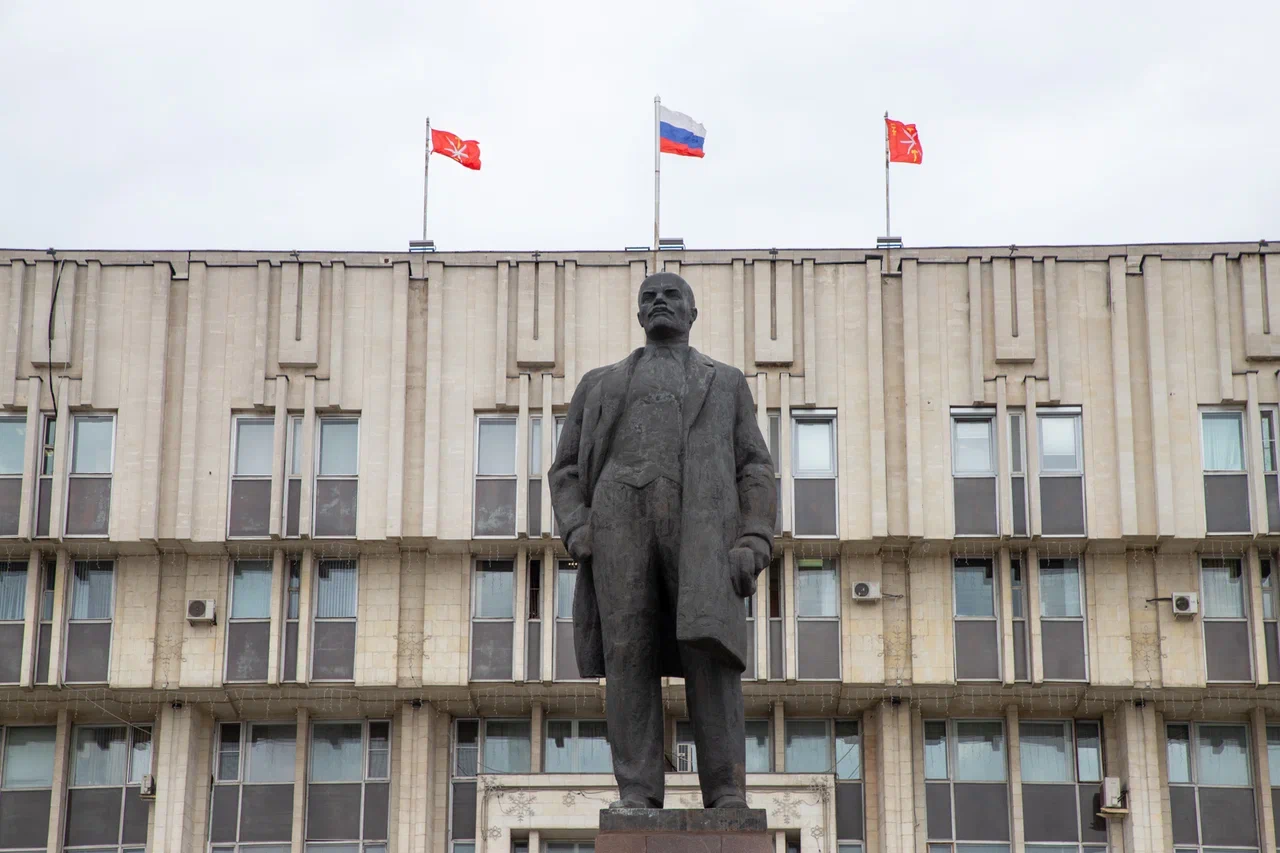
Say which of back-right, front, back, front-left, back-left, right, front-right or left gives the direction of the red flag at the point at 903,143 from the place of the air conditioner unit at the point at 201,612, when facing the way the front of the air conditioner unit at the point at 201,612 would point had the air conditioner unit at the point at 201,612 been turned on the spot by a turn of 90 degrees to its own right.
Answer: back

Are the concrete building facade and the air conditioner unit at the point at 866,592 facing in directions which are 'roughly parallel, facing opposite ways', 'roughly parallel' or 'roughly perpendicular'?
roughly parallel

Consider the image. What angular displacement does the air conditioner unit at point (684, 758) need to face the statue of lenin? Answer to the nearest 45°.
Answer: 0° — it already faces it

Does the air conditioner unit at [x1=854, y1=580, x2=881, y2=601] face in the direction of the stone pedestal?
yes

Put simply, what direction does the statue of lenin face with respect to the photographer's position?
facing the viewer

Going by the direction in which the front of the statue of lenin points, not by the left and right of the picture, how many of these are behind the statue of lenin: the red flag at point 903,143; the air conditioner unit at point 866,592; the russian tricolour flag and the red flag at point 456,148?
4

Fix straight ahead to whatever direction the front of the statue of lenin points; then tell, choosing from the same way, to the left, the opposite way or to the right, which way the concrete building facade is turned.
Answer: the same way

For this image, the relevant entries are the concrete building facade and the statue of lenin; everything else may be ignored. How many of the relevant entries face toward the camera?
2

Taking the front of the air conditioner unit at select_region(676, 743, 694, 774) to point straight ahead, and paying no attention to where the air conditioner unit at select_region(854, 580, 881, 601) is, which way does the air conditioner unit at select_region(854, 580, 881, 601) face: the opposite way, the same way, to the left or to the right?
the same way

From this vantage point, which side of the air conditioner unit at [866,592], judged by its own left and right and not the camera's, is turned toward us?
front

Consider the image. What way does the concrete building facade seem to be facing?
toward the camera

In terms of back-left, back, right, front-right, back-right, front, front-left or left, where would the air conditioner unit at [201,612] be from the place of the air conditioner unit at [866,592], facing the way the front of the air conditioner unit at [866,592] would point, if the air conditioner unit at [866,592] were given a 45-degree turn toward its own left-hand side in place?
back-right

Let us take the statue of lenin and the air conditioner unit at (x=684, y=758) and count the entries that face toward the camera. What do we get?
2
